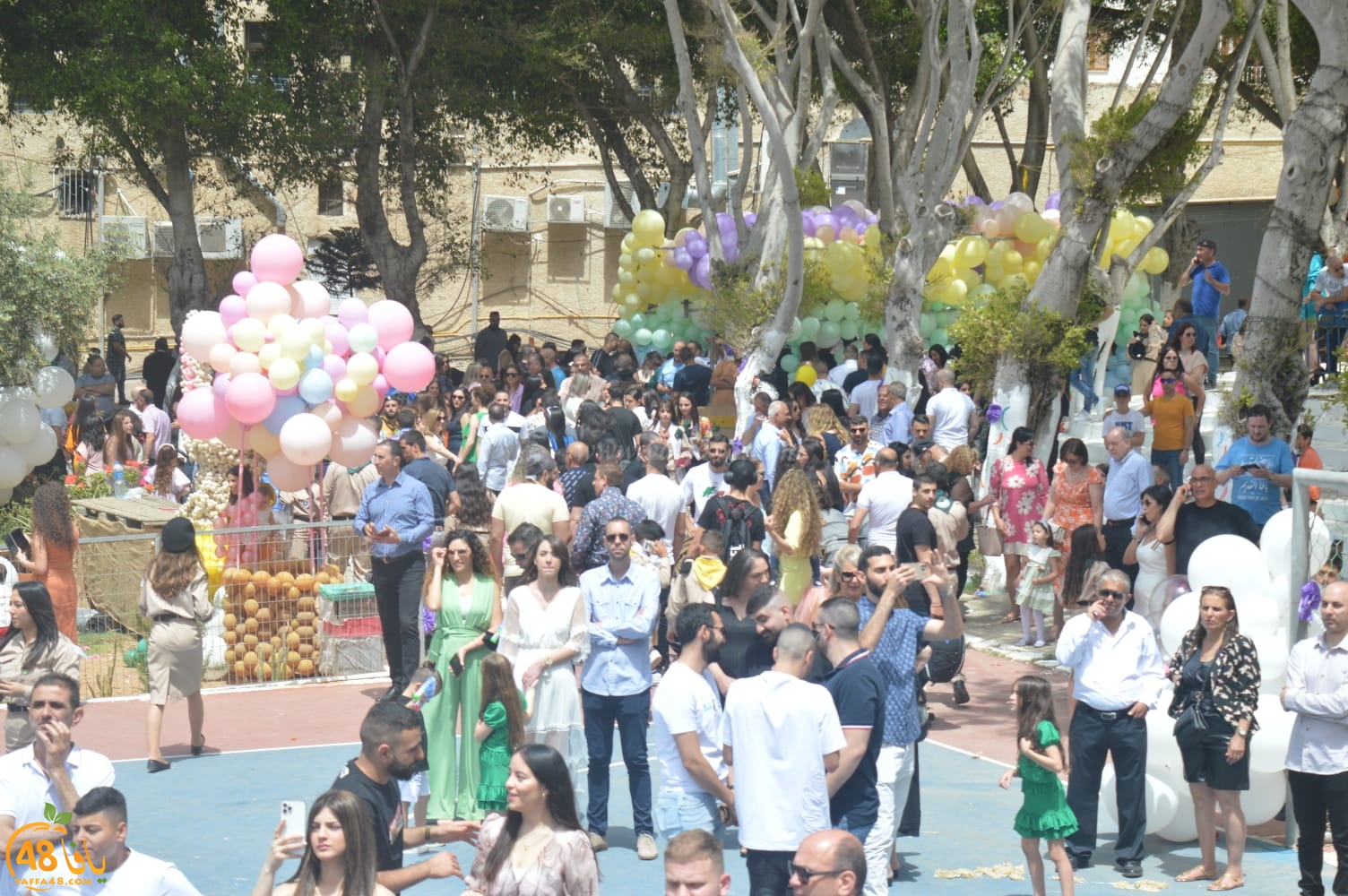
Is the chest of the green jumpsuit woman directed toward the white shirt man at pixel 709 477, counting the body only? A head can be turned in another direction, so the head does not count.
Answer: no

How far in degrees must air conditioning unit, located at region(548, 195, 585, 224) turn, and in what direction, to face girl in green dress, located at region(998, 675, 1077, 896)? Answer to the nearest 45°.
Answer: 0° — it already faces them

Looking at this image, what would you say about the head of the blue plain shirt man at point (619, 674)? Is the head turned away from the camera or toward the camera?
toward the camera

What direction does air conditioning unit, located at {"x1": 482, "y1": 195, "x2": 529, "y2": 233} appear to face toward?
toward the camera

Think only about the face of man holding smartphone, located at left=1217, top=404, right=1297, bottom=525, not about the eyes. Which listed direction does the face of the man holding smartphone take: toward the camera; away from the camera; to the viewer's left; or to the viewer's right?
toward the camera

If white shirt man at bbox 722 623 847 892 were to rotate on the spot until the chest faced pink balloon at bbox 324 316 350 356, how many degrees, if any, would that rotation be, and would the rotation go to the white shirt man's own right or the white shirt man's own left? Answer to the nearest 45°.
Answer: approximately 45° to the white shirt man's own left

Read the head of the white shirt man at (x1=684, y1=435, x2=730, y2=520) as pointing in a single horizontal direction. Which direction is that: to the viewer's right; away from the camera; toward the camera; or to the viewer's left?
toward the camera

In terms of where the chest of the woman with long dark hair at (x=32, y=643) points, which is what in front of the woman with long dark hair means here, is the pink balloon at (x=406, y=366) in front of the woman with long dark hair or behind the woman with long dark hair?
behind

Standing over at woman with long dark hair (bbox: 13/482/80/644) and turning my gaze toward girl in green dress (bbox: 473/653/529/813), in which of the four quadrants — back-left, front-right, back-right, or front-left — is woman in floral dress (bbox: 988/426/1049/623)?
front-left

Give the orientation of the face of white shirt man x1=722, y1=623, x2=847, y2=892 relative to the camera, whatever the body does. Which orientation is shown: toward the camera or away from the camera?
away from the camera

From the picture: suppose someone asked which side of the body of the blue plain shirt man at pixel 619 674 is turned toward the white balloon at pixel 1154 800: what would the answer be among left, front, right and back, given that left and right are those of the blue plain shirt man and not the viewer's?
left

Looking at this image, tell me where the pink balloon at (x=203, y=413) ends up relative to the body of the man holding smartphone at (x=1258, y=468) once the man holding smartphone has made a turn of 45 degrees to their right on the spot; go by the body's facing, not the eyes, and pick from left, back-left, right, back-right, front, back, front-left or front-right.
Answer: front-right

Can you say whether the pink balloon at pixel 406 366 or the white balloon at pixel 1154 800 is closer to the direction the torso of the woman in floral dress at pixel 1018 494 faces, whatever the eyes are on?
the white balloon

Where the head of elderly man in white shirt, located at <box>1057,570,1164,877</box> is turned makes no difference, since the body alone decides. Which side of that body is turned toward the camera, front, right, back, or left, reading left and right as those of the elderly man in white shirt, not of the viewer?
front

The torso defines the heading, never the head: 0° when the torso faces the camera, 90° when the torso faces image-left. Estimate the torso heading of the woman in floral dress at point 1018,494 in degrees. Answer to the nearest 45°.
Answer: approximately 0°

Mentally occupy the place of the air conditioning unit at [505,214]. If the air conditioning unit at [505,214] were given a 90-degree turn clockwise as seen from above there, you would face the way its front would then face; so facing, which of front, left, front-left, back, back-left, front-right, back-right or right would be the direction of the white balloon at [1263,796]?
left

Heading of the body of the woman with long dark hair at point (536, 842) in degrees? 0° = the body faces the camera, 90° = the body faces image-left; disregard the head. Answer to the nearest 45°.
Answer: approximately 45°

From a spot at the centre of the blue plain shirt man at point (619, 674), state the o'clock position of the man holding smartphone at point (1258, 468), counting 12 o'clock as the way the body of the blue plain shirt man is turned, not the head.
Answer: The man holding smartphone is roughly at 8 o'clock from the blue plain shirt man.
